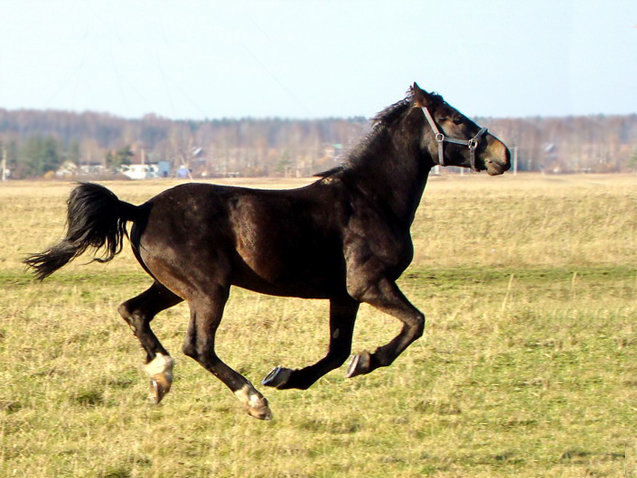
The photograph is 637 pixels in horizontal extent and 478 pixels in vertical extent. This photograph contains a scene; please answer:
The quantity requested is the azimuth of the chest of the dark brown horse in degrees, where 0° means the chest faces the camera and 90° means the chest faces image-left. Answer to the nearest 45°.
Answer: approximately 270°

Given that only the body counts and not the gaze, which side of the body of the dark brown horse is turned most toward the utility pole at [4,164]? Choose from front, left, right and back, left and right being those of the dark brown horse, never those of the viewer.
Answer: left

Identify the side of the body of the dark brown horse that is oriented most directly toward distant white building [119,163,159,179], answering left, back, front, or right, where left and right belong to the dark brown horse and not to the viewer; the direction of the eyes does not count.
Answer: left
